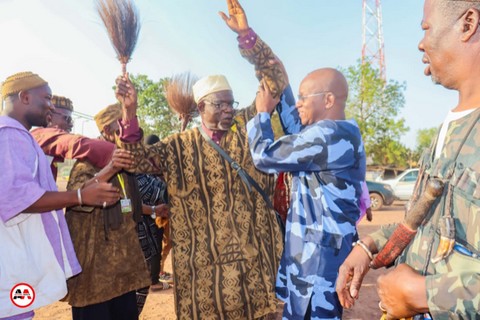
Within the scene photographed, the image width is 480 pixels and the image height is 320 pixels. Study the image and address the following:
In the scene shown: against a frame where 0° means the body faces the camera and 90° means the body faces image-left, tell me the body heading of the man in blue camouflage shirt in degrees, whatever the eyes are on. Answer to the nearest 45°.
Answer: approximately 90°

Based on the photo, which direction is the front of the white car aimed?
to the viewer's left

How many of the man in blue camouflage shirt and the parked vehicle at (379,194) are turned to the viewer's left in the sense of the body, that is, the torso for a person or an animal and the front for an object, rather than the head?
1

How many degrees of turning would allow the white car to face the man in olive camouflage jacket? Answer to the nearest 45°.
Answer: approximately 90° to its left

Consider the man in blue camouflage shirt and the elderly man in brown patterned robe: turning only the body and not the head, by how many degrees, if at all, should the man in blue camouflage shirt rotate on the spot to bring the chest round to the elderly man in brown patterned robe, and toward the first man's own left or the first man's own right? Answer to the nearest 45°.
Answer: approximately 45° to the first man's own right

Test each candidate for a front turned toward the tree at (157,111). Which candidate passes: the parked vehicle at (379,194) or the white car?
the white car

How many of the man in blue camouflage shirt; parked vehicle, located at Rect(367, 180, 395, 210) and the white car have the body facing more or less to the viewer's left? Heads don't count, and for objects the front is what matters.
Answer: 2

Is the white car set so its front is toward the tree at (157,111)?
yes

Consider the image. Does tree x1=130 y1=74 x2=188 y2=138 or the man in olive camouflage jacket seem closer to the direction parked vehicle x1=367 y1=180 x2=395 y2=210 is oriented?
the man in olive camouflage jacket

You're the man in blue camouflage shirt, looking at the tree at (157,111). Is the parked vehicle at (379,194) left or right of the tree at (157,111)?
right

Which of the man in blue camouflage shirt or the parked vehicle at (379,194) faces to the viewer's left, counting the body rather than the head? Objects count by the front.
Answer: the man in blue camouflage shirt
